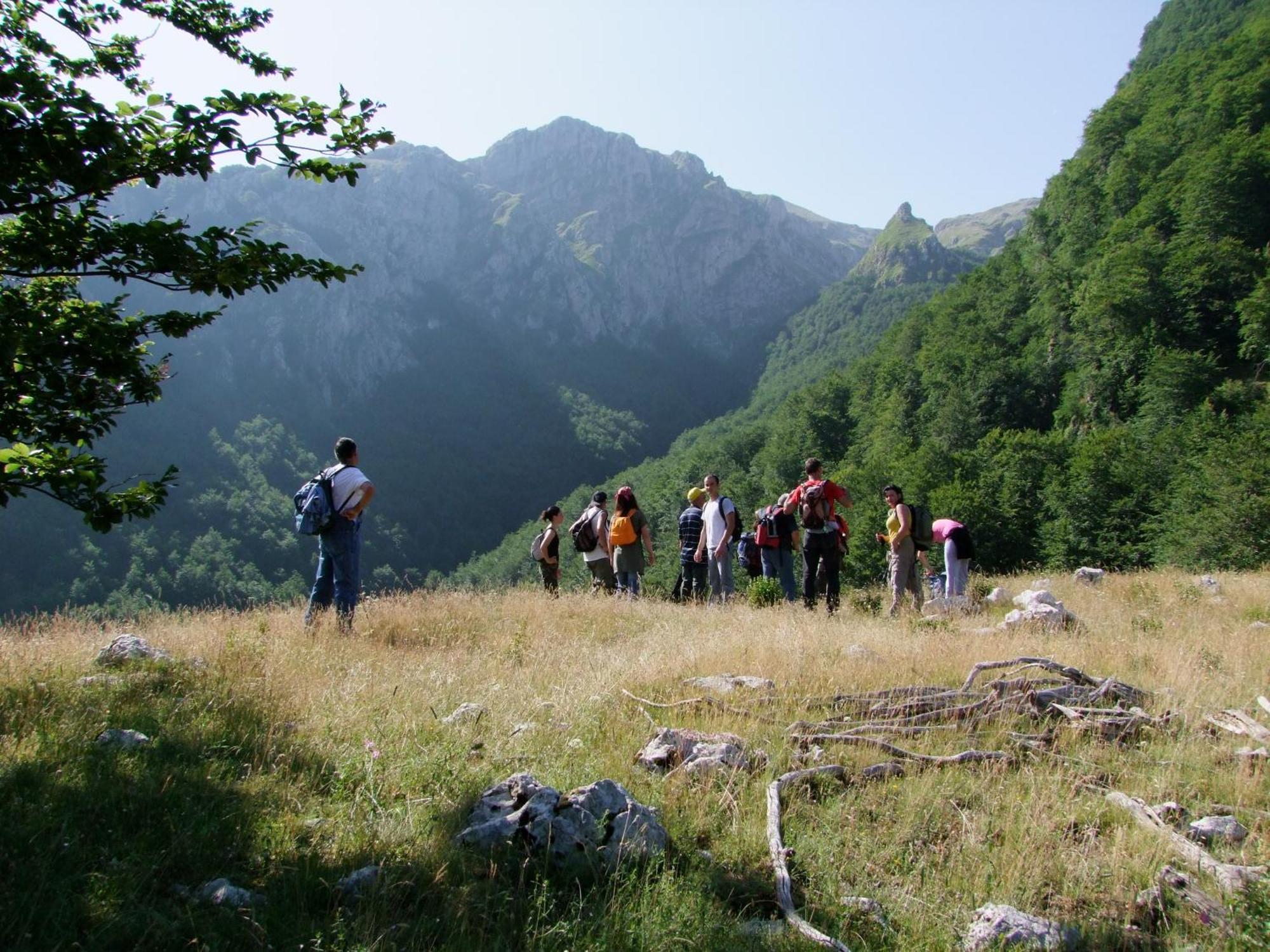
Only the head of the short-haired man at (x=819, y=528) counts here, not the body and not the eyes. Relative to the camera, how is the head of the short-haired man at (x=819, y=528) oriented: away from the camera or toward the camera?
away from the camera

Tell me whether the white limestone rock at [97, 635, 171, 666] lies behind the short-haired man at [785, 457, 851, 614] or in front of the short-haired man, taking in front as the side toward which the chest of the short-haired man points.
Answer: behind

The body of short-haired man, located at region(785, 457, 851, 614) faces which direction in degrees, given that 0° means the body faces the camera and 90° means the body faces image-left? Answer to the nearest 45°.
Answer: approximately 180°

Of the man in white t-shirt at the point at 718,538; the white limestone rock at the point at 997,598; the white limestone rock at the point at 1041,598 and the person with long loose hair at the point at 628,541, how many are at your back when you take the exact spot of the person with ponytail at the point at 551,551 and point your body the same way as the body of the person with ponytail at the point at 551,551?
0

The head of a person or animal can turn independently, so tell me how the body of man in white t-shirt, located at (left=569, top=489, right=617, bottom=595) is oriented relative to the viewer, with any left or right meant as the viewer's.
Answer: facing away from the viewer and to the right of the viewer

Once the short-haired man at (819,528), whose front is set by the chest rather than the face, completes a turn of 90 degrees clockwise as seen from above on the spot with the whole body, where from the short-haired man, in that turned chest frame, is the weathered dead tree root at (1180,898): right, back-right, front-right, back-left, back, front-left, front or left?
right

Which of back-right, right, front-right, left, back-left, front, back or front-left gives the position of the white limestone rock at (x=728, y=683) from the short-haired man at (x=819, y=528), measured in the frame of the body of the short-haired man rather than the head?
back

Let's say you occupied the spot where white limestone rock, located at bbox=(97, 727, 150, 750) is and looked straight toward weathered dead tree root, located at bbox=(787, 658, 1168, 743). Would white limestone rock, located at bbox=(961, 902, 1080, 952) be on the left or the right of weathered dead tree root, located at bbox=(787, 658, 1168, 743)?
right

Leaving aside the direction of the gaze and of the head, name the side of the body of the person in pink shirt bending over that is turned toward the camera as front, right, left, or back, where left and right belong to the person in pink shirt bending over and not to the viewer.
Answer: left

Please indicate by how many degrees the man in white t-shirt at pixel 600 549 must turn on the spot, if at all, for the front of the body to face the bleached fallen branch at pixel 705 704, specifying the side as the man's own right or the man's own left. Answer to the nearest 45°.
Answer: approximately 135° to the man's own right
